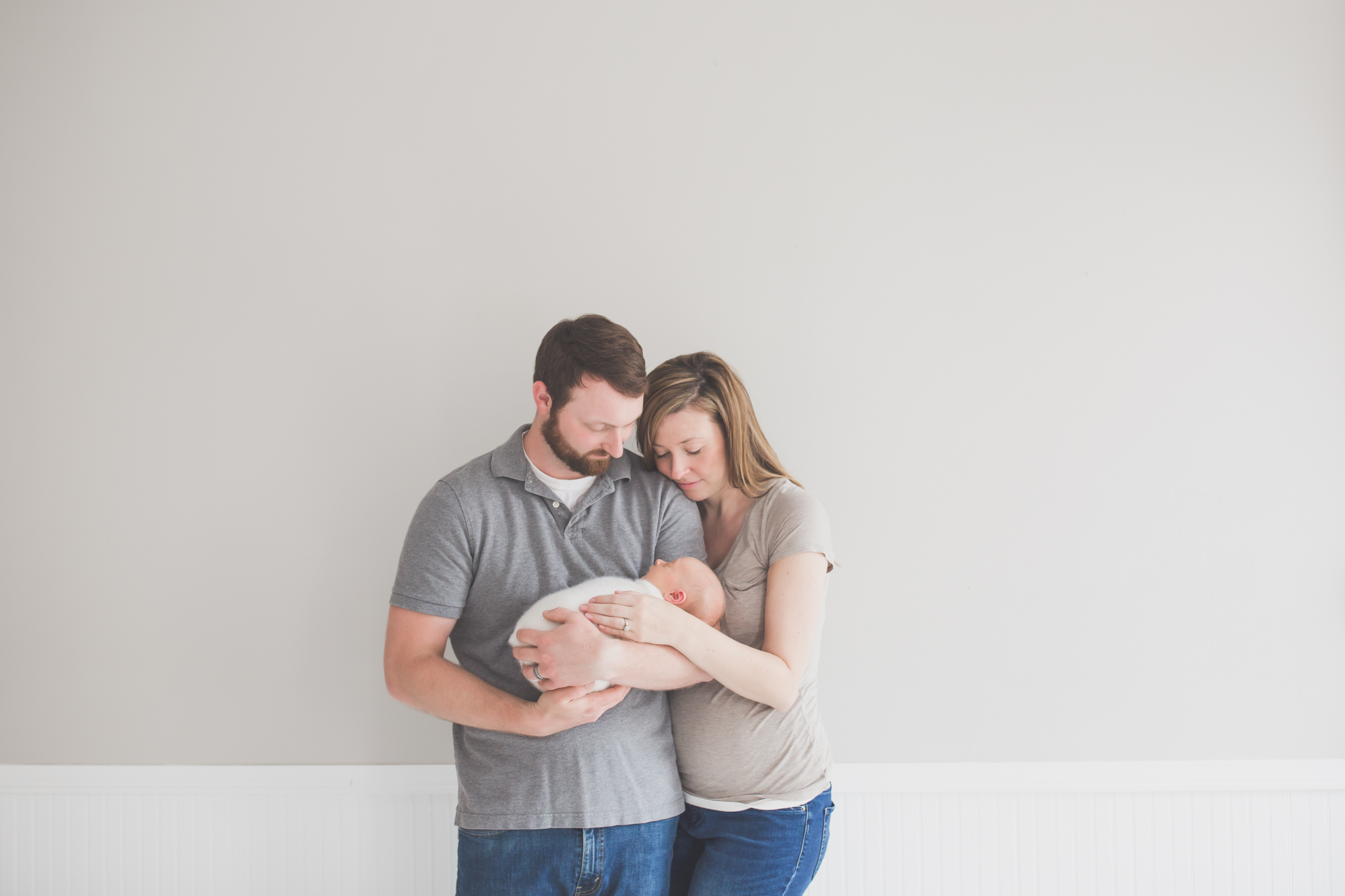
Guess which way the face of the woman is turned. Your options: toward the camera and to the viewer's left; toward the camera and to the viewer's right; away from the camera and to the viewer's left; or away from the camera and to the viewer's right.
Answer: toward the camera and to the viewer's left

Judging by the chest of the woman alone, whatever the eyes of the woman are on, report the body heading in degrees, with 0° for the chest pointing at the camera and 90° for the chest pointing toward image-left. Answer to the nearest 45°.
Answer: approximately 45°

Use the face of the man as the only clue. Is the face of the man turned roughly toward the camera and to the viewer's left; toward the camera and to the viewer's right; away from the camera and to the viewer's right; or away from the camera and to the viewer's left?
toward the camera and to the viewer's right
